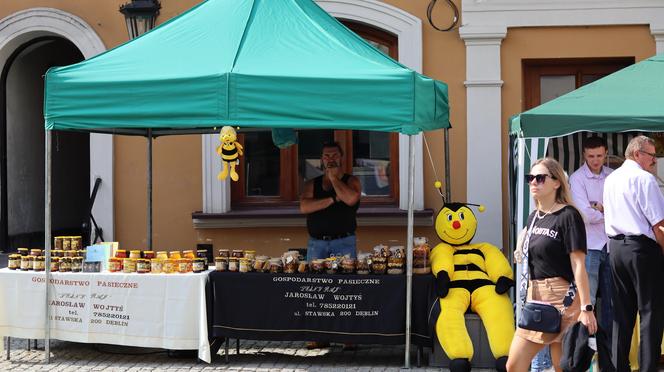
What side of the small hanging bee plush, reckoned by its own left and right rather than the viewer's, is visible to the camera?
front

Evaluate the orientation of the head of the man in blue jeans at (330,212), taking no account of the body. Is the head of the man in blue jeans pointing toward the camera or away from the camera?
toward the camera

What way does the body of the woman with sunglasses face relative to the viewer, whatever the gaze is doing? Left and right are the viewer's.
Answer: facing the viewer and to the left of the viewer

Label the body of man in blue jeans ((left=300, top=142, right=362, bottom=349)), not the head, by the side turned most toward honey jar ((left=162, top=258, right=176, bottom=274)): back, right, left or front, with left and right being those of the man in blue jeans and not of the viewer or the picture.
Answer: right

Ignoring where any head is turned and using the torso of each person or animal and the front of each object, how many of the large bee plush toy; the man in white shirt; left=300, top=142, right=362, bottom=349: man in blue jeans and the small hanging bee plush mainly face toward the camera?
3

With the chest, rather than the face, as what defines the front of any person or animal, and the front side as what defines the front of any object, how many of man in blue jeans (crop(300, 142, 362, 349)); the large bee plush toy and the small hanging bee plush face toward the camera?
3

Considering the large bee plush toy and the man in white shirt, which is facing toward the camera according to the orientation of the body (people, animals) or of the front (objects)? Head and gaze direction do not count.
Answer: the large bee plush toy

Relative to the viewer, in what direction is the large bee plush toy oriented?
toward the camera

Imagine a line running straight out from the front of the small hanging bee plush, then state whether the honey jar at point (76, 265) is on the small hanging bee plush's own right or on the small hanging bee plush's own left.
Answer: on the small hanging bee plush's own right
